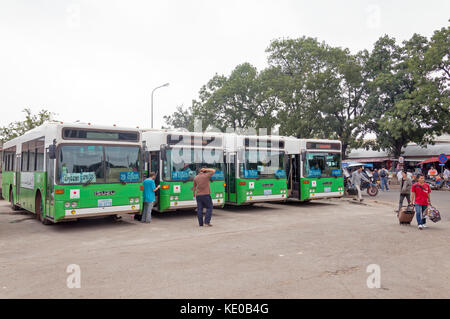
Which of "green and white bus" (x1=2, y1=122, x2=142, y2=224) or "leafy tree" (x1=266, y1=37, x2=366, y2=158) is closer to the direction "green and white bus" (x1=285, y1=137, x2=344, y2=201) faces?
the green and white bus

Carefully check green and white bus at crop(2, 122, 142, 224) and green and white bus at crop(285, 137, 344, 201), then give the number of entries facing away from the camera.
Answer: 0

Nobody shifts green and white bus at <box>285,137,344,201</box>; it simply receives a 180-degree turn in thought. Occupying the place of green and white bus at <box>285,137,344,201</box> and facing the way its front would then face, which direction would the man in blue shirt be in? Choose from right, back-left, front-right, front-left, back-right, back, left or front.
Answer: left

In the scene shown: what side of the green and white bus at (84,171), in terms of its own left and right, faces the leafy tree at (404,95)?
left

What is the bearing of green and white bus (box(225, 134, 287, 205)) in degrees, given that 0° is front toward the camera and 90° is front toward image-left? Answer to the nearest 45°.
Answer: approximately 315°

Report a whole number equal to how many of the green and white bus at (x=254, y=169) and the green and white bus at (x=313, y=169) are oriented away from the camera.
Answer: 0

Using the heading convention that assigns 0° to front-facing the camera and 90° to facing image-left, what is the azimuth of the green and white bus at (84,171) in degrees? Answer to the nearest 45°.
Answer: approximately 315°

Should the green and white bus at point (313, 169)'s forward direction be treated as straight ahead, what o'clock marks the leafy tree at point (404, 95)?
The leafy tree is roughly at 8 o'clock from the green and white bus.

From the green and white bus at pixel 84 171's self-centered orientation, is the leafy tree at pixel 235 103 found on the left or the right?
on its left

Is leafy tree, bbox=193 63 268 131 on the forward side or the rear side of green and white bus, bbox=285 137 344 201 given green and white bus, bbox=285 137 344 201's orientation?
on the rear side

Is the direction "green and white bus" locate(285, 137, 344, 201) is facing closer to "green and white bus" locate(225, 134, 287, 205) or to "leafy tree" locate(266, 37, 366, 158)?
the green and white bus

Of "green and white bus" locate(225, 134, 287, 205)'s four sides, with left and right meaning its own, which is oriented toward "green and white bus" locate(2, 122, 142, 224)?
right
